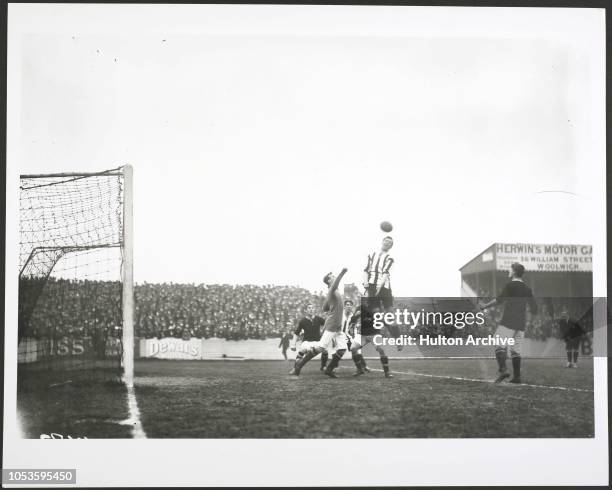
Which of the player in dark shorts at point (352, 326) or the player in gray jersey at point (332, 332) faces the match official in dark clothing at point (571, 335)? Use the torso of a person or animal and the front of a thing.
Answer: the player in gray jersey at point (332, 332)

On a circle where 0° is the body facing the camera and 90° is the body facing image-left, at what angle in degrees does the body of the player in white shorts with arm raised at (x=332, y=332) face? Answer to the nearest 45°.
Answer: approximately 270°

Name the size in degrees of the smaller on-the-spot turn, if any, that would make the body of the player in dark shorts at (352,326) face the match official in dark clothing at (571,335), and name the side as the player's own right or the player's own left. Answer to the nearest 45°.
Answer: approximately 135° to the player's own left
